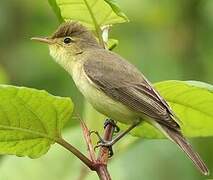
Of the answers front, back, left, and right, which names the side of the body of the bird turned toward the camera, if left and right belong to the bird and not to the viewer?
left

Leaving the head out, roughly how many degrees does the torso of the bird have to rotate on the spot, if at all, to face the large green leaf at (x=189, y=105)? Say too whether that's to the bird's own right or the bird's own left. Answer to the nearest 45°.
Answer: approximately 135° to the bird's own left

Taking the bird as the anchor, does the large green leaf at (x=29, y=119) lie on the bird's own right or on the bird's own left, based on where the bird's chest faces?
on the bird's own left
